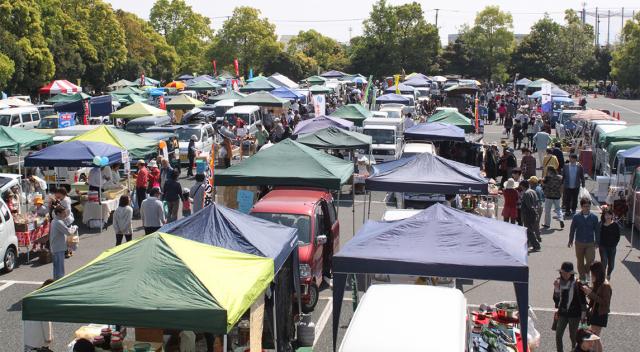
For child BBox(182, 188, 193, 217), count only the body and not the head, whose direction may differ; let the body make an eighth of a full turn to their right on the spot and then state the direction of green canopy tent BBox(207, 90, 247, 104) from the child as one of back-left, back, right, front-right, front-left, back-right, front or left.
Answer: front-left

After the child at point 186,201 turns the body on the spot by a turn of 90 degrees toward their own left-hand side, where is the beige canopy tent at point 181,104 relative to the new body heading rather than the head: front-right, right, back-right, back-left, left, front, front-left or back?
right

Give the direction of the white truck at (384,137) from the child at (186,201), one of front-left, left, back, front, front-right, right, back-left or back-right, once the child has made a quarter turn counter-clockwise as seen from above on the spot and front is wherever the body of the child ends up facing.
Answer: back-right

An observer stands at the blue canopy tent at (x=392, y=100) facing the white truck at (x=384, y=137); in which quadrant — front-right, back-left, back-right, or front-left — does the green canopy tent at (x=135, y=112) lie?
front-right

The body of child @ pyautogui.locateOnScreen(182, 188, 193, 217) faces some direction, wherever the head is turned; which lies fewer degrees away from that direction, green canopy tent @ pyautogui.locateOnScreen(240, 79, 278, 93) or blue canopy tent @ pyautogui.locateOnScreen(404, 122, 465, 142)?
the green canopy tent

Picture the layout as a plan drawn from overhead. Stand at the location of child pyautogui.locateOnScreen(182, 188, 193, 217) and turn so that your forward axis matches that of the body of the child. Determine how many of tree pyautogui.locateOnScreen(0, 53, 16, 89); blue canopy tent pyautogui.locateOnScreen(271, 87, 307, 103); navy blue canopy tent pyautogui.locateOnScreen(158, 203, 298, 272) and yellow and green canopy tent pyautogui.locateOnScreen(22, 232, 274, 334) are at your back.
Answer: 2

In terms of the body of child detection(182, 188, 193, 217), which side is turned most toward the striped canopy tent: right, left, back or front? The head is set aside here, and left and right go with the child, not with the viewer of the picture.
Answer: front

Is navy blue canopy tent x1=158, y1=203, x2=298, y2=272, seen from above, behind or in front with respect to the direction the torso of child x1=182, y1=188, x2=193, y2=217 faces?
behind
